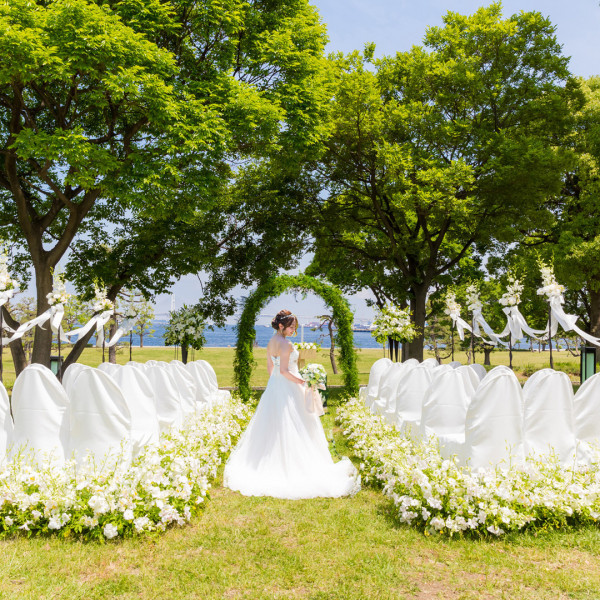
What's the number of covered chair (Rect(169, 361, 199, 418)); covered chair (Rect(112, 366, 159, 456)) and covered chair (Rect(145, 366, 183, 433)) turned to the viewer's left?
0

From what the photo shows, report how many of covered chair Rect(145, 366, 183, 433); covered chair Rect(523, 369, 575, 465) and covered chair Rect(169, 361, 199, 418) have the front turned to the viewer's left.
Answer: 0

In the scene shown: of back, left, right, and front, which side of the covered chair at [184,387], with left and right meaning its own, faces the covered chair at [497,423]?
right

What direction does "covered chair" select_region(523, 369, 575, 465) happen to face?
away from the camera

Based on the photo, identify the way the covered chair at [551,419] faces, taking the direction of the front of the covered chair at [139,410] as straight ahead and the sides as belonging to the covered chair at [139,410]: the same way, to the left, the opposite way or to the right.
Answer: the same way

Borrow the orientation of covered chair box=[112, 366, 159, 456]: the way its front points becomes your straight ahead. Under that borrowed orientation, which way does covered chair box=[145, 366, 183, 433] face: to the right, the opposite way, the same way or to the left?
the same way

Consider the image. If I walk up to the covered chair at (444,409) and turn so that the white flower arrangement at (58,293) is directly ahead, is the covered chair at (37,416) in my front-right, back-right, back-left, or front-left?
front-left

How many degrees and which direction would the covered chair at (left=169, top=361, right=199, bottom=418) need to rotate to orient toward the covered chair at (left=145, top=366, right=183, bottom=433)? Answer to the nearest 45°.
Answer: approximately 135° to its right

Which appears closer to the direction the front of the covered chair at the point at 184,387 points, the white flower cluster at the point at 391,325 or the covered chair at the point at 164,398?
the white flower cluster

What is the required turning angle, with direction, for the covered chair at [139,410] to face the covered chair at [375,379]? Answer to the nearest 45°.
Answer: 0° — it already faces it

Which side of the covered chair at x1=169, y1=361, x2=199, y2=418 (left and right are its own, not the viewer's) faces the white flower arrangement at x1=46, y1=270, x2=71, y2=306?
left

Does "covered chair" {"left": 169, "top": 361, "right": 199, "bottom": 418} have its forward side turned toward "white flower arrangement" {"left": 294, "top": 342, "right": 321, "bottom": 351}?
no

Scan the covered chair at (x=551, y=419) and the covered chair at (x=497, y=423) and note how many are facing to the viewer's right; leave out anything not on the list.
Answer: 0

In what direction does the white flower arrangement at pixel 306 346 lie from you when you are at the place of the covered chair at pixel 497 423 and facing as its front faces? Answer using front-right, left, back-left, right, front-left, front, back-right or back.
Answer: front
